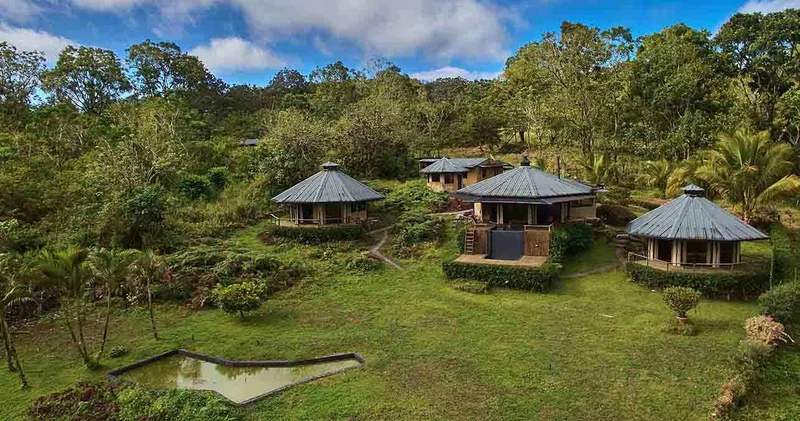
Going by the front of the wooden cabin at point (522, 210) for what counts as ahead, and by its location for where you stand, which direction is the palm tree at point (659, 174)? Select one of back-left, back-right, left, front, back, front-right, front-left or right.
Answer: back-left

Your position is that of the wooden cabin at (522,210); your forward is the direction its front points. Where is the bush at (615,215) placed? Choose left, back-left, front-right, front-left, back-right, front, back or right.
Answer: back-left

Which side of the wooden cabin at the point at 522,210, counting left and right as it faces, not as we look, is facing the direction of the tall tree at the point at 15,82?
right

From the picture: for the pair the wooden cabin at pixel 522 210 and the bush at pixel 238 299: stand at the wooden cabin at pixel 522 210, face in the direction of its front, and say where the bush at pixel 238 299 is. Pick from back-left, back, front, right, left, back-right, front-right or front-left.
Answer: front-right

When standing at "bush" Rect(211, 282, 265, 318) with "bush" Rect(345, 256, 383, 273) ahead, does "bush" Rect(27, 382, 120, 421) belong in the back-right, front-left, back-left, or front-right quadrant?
back-right

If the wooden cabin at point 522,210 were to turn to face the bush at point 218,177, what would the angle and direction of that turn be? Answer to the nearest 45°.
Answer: approximately 90° to its right

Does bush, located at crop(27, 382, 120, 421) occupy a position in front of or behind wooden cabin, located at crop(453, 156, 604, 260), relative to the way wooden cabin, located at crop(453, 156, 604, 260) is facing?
in front

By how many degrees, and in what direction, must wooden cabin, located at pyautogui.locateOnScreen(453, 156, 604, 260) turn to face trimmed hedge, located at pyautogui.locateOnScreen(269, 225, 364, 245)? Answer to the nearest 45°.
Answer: approximately 90° to its right

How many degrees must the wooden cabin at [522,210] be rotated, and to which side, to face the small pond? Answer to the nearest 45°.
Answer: approximately 45° to its right

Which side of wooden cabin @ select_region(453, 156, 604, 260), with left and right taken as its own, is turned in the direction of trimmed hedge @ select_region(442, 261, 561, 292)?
front

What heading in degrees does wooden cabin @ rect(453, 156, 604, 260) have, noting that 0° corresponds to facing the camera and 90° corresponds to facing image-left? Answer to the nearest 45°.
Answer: approximately 0°

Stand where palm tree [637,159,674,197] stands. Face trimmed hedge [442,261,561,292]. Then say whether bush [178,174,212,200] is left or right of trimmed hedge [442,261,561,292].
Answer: right
